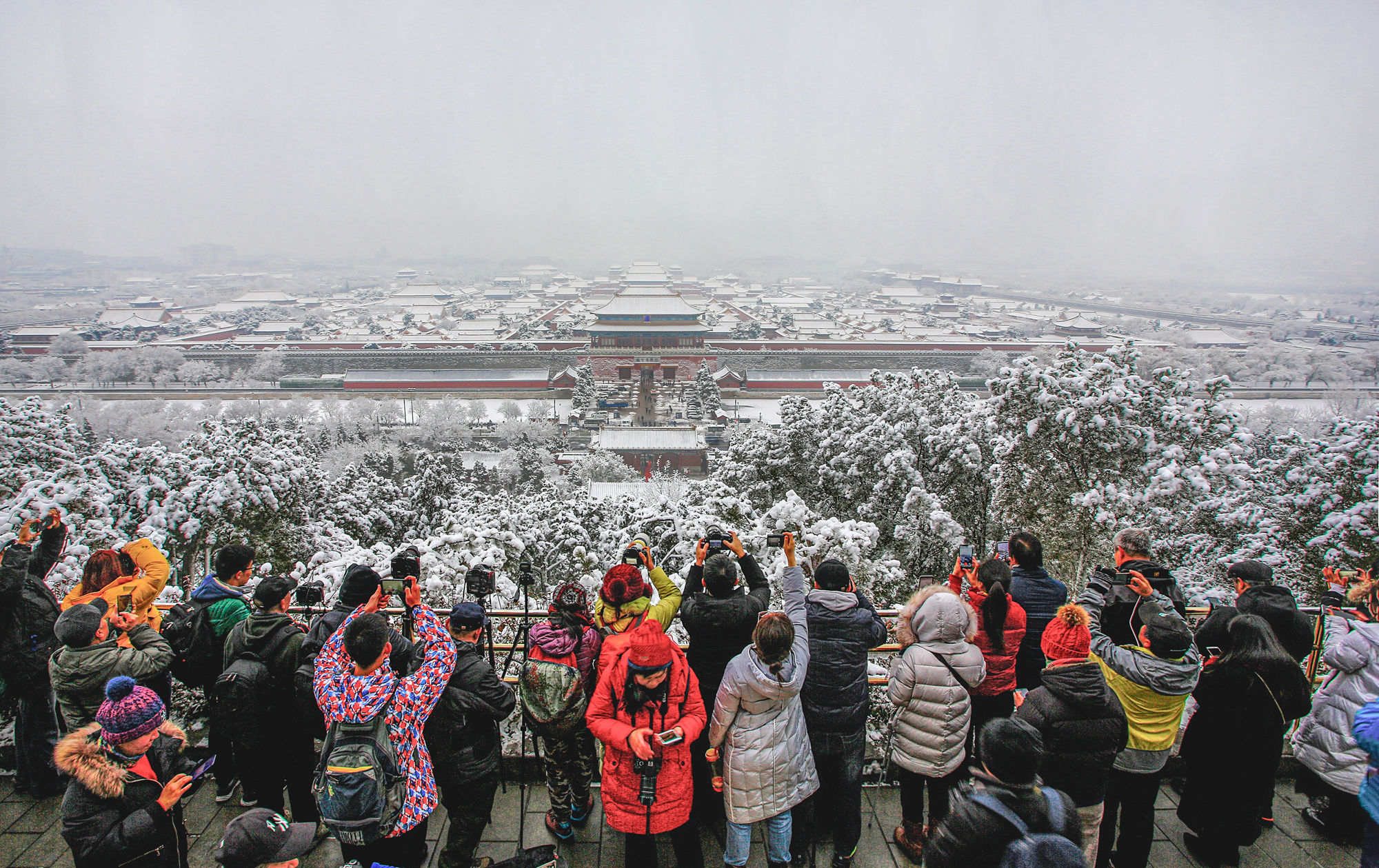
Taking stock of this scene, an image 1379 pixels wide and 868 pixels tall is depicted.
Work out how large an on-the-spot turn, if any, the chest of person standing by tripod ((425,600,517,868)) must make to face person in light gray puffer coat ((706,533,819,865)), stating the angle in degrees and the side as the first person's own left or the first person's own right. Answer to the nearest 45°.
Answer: approximately 45° to the first person's own right

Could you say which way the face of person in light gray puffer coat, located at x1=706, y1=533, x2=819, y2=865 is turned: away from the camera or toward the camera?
away from the camera

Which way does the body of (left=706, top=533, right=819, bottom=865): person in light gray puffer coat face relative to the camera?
away from the camera

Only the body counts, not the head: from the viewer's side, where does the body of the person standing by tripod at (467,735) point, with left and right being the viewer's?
facing away from the viewer and to the right of the viewer

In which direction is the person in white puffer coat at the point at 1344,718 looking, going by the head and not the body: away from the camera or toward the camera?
away from the camera

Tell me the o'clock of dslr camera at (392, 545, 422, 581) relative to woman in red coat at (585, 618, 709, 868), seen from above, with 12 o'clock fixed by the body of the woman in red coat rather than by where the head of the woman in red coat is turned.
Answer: The dslr camera is roughly at 4 o'clock from the woman in red coat.

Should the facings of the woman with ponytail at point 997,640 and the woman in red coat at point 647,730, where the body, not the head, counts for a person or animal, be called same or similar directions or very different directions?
very different directions

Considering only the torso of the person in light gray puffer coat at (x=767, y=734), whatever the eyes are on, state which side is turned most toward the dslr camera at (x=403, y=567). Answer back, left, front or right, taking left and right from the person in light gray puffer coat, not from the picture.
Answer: left

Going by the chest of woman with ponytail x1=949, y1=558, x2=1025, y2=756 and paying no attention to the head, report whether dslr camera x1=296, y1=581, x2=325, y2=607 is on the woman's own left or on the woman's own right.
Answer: on the woman's own left
